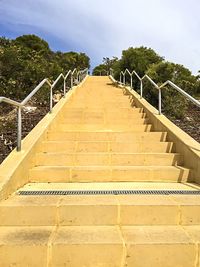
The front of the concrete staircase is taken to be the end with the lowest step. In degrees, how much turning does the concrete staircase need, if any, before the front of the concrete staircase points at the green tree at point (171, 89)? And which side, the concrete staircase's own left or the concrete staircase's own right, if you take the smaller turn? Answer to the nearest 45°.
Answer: approximately 180°

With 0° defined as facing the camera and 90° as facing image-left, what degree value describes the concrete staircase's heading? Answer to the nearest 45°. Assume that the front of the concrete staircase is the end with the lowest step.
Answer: approximately 0°
